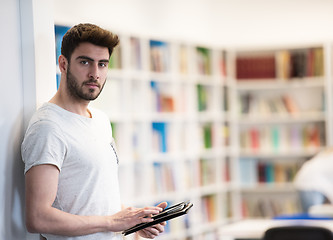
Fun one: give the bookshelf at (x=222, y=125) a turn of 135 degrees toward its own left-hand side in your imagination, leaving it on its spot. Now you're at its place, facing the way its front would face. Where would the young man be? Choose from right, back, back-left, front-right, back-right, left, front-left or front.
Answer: back-right

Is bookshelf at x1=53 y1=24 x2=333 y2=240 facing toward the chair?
yes

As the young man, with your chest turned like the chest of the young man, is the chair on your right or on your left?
on your left

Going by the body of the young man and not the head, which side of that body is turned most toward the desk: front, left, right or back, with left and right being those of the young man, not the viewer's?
left

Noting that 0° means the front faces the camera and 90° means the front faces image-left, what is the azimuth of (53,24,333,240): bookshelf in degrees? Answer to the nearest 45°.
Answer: approximately 0°

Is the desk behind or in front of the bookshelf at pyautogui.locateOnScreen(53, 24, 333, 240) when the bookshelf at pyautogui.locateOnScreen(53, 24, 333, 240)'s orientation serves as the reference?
in front

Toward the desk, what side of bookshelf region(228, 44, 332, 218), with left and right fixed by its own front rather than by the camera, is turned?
front

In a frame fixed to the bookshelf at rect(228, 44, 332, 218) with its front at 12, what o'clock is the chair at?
The chair is roughly at 12 o'clock from the bookshelf.

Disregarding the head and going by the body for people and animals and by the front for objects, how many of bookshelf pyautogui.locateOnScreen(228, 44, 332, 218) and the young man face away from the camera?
0

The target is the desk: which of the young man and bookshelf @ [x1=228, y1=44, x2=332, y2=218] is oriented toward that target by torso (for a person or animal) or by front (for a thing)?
the bookshelf

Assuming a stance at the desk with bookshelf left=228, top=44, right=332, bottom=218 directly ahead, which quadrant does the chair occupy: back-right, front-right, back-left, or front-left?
back-right
